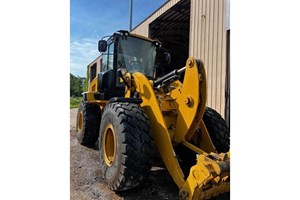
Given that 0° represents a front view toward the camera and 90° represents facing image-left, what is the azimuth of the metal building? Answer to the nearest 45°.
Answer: approximately 45°

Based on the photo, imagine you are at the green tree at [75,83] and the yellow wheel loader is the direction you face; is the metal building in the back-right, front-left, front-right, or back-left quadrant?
front-left

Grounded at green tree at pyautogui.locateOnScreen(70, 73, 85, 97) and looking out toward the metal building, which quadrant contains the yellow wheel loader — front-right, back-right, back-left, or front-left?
front-right

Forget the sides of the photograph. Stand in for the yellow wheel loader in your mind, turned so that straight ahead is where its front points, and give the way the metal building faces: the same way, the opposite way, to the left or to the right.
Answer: to the right

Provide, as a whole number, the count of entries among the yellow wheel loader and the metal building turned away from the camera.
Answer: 0

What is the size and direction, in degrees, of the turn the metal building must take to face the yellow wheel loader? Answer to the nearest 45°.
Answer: approximately 45° to its left

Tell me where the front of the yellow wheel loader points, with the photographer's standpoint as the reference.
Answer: facing the viewer and to the right of the viewer
